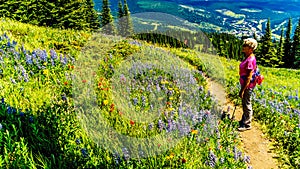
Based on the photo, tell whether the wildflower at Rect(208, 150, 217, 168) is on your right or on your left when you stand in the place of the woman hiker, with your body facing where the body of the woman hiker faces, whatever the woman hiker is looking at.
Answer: on your left

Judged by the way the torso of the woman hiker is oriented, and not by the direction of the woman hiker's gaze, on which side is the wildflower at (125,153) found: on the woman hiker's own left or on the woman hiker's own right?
on the woman hiker's own left

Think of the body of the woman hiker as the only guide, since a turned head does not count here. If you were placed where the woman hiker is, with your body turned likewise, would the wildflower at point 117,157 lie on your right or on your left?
on your left

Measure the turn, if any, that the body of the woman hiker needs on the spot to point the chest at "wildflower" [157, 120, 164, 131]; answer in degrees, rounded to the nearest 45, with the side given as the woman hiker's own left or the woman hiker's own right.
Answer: approximately 45° to the woman hiker's own left

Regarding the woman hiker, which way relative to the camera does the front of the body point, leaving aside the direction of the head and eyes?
to the viewer's left

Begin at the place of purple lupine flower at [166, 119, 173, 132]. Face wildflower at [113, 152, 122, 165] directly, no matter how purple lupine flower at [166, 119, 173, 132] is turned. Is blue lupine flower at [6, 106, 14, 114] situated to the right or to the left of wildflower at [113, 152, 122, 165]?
right

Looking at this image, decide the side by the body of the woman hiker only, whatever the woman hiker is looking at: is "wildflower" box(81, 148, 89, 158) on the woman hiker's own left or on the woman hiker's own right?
on the woman hiker's own left

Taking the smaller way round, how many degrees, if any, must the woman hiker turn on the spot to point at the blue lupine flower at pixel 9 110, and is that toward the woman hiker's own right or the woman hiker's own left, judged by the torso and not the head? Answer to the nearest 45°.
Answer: approximately 45° to the woman hiker's own left
